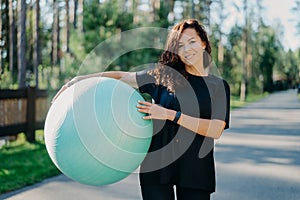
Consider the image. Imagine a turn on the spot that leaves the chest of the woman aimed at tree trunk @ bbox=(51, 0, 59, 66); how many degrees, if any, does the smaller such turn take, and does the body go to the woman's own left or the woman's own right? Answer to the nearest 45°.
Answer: approximately 180°

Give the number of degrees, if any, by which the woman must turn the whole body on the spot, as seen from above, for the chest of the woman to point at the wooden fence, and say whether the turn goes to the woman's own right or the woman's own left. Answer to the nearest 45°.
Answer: approximately 180°

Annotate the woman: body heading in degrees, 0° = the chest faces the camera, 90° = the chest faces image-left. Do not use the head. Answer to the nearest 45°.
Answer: approximately 0°
